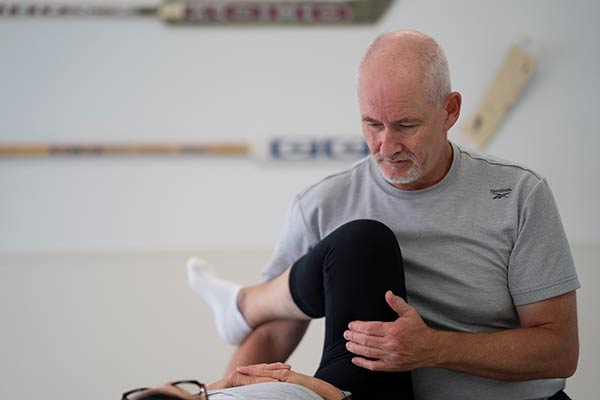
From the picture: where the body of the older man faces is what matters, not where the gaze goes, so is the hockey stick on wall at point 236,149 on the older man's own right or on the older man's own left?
on the older man's own right

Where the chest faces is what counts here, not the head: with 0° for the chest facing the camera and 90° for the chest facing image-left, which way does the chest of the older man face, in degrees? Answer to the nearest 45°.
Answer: approximately 45°

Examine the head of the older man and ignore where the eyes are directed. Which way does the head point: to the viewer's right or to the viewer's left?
to the viewer's left

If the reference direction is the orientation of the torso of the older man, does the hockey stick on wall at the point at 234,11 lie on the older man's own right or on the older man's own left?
on the older man's own right
